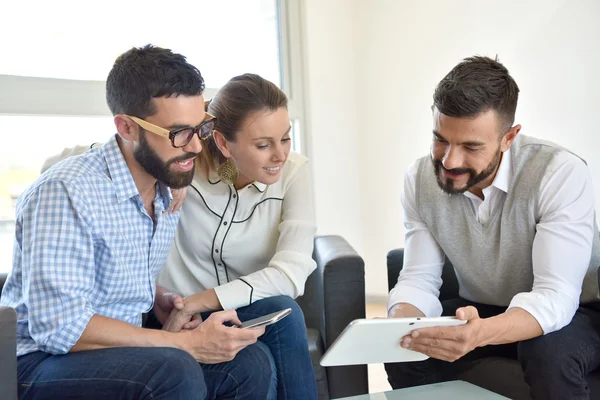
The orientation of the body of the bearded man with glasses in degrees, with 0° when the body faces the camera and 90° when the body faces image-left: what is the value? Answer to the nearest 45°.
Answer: approximately 315°

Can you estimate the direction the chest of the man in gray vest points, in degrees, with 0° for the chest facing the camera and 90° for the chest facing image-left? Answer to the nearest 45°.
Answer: approximately 45°

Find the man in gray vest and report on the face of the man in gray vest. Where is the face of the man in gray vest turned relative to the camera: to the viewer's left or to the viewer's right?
to the viewer's left

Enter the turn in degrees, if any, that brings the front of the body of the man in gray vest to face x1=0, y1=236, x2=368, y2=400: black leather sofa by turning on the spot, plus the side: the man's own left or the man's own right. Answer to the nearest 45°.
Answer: approximately 45° to the man's own right

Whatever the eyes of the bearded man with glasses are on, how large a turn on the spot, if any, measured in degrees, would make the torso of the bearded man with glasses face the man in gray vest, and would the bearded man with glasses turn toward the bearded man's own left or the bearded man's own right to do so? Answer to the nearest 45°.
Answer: approximately 45° to the bearded man's own left
